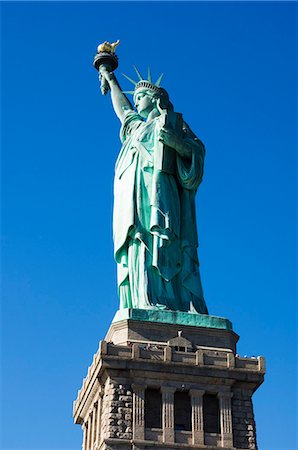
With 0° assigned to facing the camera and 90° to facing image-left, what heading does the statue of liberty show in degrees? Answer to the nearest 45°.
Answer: approximately 45°
